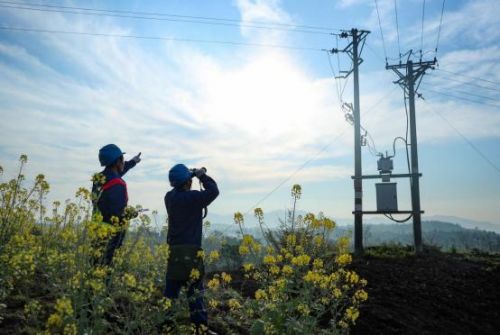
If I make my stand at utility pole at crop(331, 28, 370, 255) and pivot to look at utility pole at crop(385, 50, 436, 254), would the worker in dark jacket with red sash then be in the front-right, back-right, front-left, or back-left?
back-right

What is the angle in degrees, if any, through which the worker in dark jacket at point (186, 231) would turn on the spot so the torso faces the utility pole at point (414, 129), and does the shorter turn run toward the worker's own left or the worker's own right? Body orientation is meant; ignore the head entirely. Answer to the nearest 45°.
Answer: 0° — they already face it

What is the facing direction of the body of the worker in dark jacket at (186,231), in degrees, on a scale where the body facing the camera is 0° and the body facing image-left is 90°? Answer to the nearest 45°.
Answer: approximately 225°

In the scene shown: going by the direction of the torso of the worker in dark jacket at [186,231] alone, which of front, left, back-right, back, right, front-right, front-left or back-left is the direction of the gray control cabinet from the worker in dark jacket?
front

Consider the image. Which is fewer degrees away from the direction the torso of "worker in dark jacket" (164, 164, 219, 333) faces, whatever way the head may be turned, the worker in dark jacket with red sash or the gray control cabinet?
the gray control cabinet

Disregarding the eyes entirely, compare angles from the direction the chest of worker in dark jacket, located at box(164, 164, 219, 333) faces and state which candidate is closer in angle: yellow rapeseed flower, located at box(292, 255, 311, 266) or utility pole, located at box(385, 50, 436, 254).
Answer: the utility pole

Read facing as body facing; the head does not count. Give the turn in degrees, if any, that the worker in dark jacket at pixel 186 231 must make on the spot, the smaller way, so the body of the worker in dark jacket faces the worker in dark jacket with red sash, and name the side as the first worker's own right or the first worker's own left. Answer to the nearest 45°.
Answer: approximately 135° to the first worker's own left

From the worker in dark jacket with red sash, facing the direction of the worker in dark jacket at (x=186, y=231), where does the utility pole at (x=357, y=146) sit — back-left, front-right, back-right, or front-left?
front-left

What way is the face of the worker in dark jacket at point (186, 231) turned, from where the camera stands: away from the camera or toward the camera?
away from the camera

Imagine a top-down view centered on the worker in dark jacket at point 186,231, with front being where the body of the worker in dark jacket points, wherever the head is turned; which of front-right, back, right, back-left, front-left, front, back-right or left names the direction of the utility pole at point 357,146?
front
